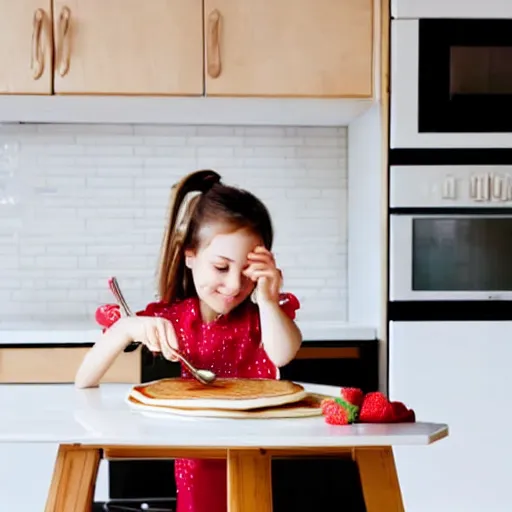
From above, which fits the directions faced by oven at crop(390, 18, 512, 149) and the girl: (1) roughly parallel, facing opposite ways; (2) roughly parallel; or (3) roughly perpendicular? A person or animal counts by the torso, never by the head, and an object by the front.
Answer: roughly parallel

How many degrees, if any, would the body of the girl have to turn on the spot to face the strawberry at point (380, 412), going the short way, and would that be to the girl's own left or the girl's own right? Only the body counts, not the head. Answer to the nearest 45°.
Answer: approximately 45° to the girl's own left

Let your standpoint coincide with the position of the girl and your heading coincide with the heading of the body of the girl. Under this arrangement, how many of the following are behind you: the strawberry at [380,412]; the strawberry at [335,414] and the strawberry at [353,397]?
0

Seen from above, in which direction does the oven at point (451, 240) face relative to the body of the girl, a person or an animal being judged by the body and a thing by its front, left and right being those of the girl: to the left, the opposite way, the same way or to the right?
the same way

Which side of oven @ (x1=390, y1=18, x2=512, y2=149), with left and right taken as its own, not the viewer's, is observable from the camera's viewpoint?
front

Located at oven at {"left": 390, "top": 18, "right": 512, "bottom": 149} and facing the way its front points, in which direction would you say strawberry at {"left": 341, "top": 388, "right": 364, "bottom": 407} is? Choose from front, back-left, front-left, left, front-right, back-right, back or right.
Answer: front

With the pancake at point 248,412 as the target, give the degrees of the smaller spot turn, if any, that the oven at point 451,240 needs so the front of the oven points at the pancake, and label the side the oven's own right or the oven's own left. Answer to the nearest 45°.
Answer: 0° — it already faces it

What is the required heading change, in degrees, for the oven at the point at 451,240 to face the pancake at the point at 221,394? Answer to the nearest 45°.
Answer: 0° — it already faces it

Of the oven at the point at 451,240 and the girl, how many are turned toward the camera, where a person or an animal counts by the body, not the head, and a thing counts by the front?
2

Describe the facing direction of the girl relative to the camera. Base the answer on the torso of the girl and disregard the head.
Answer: toward the camera

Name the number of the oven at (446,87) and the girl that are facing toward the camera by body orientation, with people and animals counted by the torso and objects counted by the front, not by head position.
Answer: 2

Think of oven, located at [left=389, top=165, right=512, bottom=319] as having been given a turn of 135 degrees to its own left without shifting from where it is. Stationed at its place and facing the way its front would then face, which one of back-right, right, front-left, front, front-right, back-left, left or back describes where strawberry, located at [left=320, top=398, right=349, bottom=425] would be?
back-right
